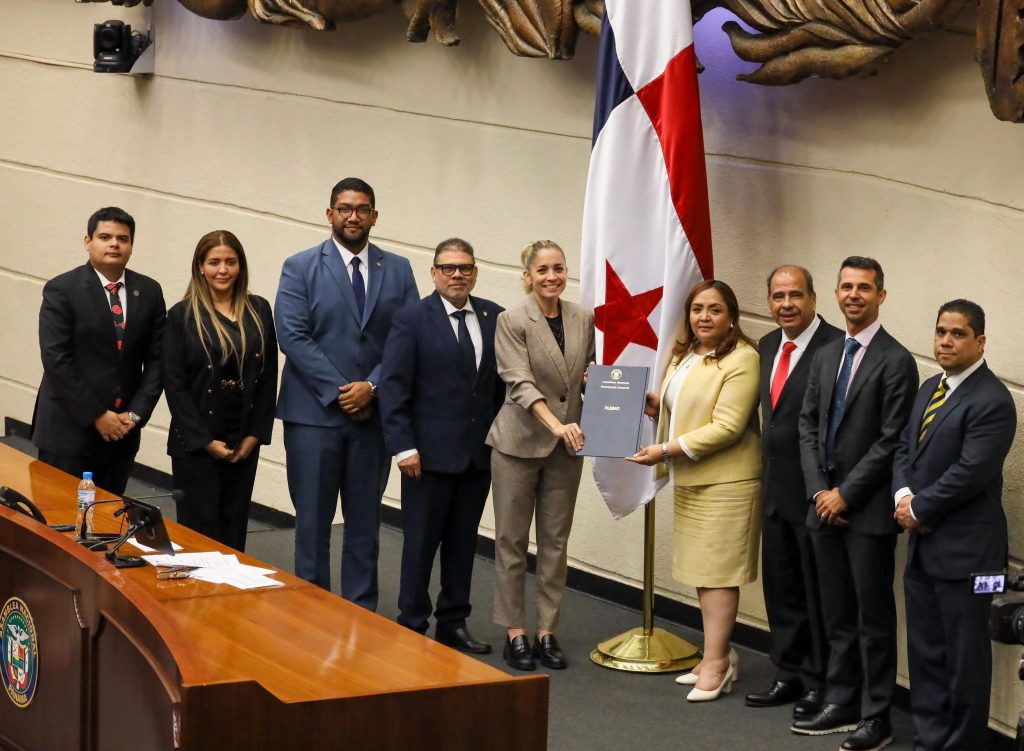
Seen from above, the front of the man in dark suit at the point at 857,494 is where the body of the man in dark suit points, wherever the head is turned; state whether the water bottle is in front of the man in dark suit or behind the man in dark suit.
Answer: in front

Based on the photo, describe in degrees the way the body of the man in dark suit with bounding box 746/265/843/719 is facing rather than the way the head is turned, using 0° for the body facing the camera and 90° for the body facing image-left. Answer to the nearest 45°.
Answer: approximately 45°

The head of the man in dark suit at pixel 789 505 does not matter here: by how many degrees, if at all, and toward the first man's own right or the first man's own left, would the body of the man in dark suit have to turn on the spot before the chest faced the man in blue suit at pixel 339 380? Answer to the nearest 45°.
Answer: approximately 45° to the first man's own right

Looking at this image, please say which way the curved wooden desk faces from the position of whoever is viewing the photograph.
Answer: facing the viewer and to the left of the viewer

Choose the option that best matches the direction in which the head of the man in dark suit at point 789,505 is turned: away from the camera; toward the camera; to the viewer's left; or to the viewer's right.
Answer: toward the camera

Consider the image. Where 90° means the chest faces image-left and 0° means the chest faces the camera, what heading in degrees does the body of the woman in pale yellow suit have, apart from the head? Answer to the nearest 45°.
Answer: approximately 45°

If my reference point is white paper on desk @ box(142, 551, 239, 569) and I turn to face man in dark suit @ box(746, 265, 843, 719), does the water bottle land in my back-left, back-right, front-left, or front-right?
back-left

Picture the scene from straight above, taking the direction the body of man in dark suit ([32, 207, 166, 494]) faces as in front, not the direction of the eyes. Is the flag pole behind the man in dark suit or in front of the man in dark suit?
in front

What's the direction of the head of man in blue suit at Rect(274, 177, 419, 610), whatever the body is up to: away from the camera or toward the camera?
toward the camera

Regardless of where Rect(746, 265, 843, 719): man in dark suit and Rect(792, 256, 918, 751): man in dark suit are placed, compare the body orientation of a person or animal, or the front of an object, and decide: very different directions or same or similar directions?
same or similar directions

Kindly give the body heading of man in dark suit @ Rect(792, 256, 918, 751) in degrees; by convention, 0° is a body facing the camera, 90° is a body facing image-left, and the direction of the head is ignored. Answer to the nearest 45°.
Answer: approximately 45°

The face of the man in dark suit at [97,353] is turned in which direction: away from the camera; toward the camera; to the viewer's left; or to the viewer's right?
toward the camera

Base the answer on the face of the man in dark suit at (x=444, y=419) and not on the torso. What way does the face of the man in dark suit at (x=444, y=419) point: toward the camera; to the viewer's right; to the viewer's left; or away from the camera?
toward the camera

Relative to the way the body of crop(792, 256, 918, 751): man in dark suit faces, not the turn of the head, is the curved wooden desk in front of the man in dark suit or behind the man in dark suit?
in front

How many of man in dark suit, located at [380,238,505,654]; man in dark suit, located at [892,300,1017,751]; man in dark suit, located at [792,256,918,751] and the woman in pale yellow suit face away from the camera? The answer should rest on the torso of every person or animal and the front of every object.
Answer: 0

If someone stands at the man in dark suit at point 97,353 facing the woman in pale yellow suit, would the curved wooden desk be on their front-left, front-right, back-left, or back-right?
front-right
